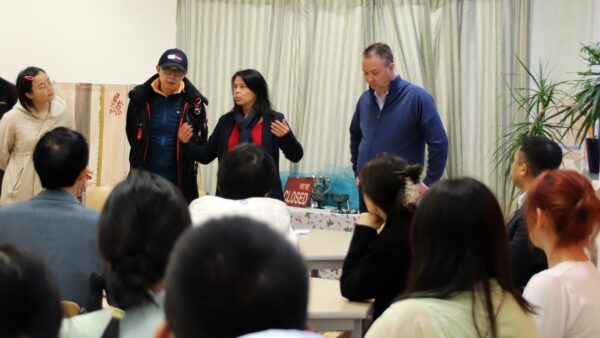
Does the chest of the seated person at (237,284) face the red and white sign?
yes

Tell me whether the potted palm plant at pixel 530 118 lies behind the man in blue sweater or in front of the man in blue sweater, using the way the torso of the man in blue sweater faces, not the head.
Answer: behind

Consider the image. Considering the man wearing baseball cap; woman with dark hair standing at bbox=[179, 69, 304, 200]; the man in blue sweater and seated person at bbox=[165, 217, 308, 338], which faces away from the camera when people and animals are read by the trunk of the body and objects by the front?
the seated person

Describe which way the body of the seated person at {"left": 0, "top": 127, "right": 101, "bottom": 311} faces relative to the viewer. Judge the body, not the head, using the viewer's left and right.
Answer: facing away from the viewer and to the right of the viewer

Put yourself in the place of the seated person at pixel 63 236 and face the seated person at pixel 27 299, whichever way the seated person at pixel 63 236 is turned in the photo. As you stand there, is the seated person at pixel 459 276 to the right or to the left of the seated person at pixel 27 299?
left

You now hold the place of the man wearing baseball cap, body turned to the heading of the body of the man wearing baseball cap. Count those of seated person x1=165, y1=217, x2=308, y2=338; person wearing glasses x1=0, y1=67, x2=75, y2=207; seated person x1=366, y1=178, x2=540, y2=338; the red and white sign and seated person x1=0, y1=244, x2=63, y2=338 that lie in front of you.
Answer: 3

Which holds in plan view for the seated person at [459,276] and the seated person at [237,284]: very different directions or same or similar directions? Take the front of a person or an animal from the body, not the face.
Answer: same or similar directions

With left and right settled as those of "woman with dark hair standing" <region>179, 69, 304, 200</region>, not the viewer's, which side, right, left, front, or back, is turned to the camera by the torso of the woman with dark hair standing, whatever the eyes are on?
front

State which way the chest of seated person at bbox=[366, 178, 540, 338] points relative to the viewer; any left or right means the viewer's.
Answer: facing away from the viewer

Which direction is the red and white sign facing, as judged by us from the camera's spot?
facing the viewer

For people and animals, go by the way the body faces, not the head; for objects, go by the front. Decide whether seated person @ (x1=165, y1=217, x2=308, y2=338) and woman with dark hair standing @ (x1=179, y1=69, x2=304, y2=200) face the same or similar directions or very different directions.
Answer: very different directions

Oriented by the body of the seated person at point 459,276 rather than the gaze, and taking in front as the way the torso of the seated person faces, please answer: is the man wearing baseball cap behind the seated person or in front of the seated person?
in front

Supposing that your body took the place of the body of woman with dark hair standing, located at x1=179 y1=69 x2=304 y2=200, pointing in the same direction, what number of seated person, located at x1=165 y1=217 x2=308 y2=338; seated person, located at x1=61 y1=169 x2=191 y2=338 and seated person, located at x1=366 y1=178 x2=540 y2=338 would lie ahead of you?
3

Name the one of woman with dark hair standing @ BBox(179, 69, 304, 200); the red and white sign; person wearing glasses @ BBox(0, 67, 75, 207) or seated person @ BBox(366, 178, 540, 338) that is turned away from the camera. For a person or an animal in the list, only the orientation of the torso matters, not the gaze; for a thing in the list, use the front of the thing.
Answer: the seated person

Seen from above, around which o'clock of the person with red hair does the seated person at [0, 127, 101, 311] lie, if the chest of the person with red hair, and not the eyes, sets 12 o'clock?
The seated person is roughly at 10 o'clock from the person with red hair.

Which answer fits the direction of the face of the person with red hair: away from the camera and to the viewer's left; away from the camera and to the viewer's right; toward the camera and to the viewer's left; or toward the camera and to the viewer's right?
away from the camera and to the viewer's left

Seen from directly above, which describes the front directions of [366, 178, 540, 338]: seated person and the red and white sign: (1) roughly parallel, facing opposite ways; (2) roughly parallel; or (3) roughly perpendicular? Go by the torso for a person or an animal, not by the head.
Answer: roughly parallel, facing opposite ways

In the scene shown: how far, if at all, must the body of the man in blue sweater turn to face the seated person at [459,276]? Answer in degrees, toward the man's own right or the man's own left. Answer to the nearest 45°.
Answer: approximately 45° to the man's own left
